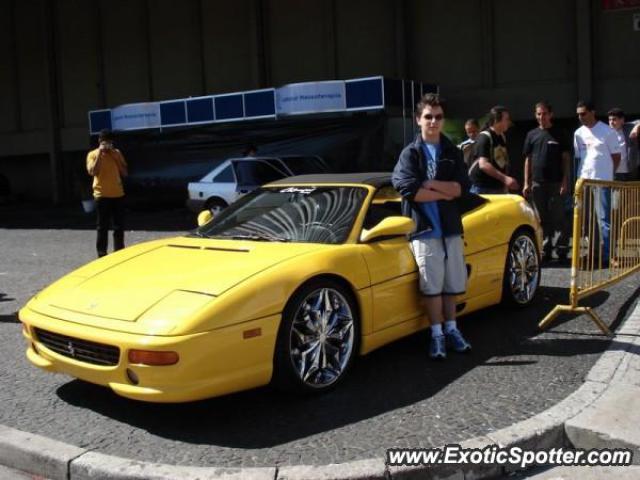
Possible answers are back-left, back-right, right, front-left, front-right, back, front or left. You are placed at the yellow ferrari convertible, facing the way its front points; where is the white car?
back-right

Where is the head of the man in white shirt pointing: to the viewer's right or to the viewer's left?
to the viewer's left

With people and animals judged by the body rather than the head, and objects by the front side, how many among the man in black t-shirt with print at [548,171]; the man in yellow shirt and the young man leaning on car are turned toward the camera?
3

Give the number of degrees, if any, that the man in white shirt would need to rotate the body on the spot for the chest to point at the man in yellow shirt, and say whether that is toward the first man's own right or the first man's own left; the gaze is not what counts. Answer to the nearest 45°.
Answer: approximately 45° to the first man's own right

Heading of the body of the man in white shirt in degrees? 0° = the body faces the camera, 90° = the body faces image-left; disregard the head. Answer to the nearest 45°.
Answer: approximately 45°
